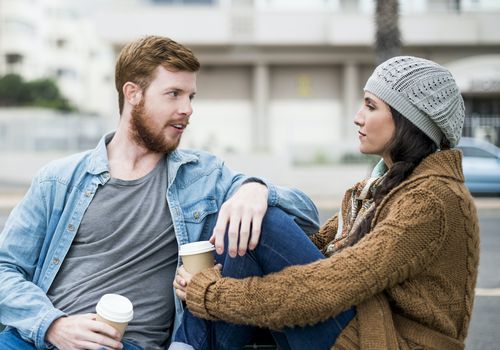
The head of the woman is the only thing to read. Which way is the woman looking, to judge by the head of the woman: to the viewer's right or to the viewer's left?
to the viewer's left

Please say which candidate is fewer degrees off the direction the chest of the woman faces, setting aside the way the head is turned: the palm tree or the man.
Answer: the man

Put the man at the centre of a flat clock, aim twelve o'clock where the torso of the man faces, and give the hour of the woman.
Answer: The woman is roughly at 10 o'clock from the man.

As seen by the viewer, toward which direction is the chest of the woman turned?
to the viewer's left

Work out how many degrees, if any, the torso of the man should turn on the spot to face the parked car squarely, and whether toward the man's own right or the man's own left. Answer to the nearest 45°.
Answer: approximately 135° to the man's own left

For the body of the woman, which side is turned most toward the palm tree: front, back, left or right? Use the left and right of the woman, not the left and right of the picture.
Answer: right

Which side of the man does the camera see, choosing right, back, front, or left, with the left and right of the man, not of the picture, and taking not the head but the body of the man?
front
